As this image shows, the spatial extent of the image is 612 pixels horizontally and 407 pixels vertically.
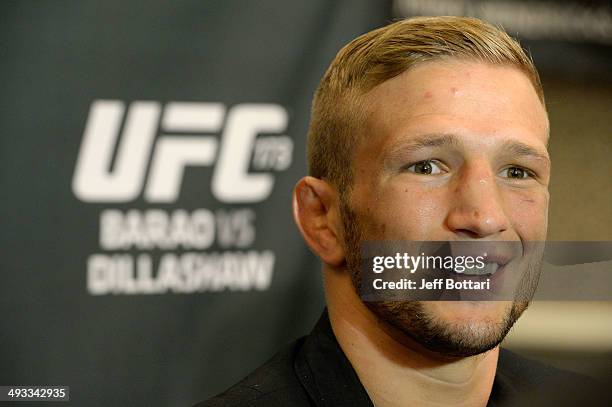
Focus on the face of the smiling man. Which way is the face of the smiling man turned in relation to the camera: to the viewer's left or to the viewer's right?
to the viewer's right

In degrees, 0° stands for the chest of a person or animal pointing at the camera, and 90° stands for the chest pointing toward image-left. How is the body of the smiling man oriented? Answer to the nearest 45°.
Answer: approximately 315°
